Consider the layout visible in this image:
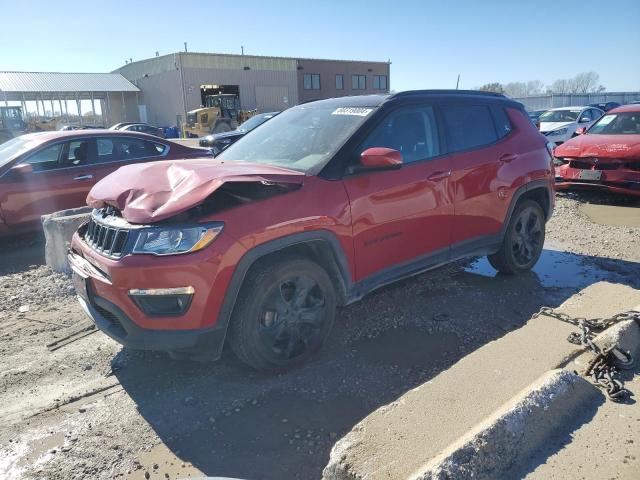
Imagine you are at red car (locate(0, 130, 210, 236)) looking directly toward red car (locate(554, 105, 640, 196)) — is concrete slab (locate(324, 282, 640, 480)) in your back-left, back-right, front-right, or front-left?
front-right

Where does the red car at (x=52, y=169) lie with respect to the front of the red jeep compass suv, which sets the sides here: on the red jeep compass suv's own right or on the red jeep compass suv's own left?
on the red jeep compass suv's own right

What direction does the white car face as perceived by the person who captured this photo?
facing the viewer and to the left of the viewer

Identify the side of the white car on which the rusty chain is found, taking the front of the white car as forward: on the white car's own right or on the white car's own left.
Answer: on the white car's own left

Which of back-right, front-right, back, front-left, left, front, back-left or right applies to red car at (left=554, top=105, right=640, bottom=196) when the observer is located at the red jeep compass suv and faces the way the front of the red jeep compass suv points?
back

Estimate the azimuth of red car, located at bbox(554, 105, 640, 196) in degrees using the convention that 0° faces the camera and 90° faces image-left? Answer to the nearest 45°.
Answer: approximately 45°

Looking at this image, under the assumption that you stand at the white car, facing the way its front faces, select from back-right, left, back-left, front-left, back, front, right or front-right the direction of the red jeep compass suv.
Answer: front-left

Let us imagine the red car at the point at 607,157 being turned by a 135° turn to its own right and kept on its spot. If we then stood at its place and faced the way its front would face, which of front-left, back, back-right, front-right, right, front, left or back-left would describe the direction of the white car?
front

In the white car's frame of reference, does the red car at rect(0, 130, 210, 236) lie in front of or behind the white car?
in front

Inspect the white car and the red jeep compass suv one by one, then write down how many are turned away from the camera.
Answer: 0

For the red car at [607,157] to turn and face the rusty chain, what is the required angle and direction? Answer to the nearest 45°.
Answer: approximately 45° to its left

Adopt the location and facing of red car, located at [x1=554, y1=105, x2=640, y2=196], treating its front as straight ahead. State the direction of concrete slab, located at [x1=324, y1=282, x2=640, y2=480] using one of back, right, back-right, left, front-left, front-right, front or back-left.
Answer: front-left
